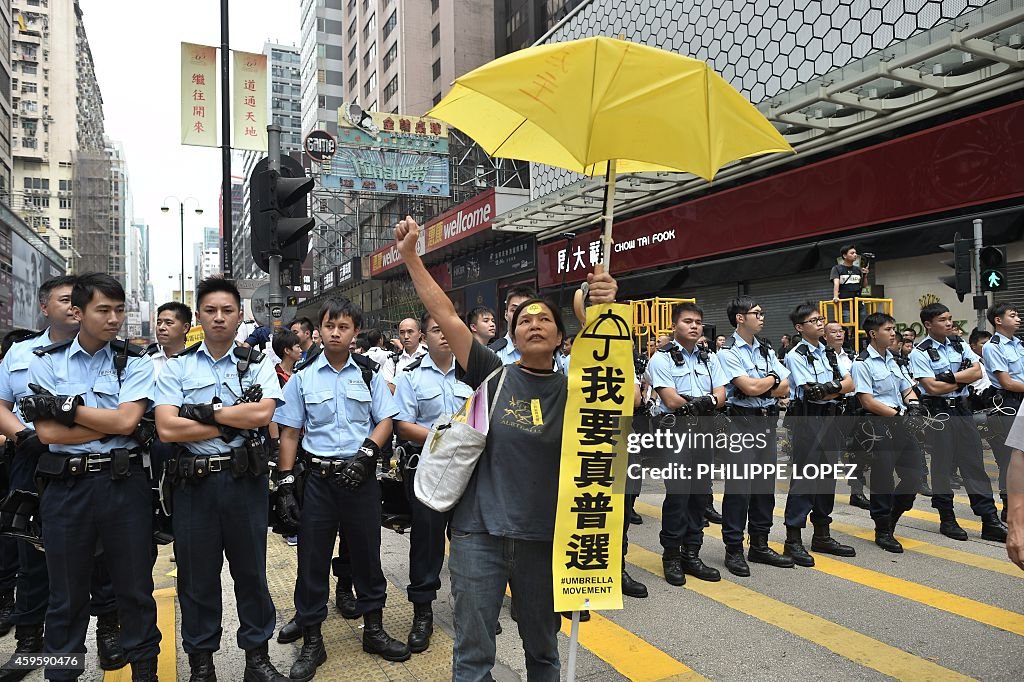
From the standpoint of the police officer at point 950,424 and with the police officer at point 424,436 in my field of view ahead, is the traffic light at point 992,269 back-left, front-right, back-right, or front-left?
back-right

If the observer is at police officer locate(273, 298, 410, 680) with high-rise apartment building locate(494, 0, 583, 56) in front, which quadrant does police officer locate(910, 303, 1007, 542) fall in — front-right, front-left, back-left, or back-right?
front-right

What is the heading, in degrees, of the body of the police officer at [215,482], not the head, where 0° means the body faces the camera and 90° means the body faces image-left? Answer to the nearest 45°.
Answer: approximately 0°

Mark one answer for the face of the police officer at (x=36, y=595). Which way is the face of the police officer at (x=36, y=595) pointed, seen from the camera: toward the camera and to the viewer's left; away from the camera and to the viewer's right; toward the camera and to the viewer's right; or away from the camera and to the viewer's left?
toward the camera and to the viewer's right

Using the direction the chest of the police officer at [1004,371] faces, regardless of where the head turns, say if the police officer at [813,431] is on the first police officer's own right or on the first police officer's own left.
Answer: on the first police officer's own right

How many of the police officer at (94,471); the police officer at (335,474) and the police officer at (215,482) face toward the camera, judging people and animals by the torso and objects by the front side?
3

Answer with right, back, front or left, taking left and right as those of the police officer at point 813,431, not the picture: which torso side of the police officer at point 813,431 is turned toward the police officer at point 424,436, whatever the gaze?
right

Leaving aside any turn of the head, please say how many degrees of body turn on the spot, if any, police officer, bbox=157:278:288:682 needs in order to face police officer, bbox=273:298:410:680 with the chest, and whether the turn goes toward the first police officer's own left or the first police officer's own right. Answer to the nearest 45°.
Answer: approximately 90° to the first police officer's own left

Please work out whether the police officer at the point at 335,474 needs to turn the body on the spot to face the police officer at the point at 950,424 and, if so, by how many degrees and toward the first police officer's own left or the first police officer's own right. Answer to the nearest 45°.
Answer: approximately 90° to the first police officer's own left

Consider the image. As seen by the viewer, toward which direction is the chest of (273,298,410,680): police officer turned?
toward the camera
